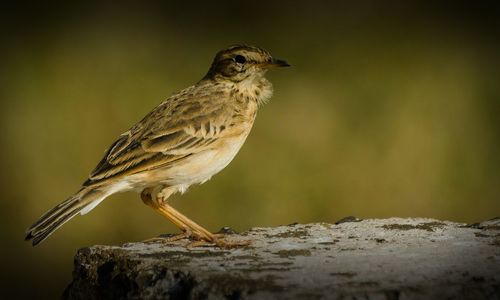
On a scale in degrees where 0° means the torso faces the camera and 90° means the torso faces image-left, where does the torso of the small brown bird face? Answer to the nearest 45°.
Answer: approximately 270°
